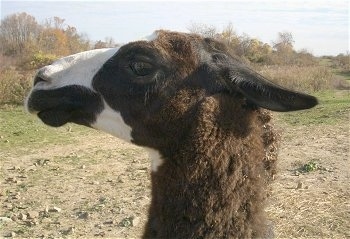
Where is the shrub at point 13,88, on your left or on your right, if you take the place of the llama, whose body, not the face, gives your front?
on your right

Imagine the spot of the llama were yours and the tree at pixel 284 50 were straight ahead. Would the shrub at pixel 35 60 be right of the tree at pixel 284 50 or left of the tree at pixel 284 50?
left

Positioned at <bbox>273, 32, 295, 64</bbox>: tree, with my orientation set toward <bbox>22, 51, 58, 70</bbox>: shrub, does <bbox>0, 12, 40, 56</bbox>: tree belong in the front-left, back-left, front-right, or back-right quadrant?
front-right

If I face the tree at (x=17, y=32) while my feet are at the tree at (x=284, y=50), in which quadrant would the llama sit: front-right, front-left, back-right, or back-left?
front-left

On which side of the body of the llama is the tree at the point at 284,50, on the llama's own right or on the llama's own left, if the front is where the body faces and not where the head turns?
on the llama's own right

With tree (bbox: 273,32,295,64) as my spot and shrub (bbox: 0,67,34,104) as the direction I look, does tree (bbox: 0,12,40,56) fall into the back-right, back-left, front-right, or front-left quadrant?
front-right

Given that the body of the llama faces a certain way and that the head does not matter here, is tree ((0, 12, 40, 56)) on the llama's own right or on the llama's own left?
on the llama's own right

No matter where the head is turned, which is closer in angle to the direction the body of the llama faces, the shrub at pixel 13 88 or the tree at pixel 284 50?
the shrub

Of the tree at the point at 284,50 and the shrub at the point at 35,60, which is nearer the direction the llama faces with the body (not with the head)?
the shrub

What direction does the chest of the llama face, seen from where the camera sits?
to the viewer's left
